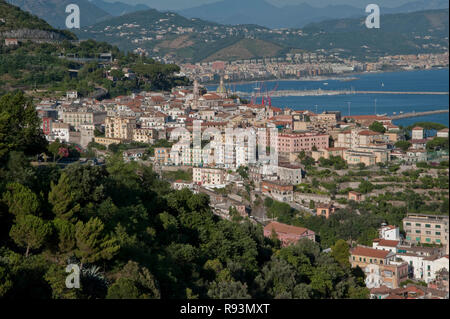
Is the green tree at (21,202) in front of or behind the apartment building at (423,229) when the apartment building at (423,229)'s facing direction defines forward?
in front

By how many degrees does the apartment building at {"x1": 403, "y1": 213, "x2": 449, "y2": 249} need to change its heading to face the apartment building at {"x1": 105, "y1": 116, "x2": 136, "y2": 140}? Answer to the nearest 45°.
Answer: approximately 135° to its right

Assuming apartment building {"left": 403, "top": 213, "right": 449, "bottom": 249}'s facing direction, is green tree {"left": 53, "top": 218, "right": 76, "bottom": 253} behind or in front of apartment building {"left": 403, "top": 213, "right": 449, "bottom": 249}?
in front

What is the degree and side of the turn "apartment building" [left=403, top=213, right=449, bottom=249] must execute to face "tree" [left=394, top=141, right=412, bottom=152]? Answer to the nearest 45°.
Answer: approximately 180°

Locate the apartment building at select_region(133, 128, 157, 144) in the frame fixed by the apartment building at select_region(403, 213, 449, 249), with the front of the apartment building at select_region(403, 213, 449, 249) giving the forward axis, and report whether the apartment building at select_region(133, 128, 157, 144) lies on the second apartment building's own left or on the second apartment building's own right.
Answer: on the second apartment building's own right

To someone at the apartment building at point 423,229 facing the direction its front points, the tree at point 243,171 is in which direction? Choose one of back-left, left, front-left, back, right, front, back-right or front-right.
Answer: back-right

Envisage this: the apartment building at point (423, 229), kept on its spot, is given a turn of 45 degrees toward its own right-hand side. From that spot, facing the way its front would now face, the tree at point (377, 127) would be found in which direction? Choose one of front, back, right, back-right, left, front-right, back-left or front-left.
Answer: back-right

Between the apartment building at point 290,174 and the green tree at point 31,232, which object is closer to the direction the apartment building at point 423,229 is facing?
the green tree

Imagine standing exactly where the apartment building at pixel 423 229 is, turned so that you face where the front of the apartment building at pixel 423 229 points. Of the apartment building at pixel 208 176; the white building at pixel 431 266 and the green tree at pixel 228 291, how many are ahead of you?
2

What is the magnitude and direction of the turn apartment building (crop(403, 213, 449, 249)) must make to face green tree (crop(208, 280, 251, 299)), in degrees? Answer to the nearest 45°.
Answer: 0° — it already faces it

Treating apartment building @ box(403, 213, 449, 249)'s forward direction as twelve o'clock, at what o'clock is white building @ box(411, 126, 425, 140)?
The white building is roughly at 6 o'clock from the apartment building.

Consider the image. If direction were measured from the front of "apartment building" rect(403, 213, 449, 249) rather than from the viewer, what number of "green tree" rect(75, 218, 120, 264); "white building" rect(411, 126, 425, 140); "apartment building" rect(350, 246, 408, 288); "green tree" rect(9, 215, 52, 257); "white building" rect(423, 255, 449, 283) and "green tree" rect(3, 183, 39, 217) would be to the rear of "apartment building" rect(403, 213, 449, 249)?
1

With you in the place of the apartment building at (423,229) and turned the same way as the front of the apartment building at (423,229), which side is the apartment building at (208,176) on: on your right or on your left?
on your right

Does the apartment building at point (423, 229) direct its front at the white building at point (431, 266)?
yes

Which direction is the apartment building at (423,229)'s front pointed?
toward the camera

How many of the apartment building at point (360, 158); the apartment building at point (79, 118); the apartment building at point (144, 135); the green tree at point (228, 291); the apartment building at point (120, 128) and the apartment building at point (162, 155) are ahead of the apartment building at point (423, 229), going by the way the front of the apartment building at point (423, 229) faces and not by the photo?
1
